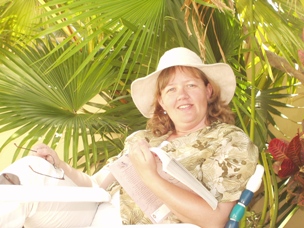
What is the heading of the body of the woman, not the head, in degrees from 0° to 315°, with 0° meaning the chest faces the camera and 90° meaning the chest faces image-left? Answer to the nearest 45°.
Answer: approximately 45°

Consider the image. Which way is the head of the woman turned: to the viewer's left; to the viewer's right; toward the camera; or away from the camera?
toward the camera
